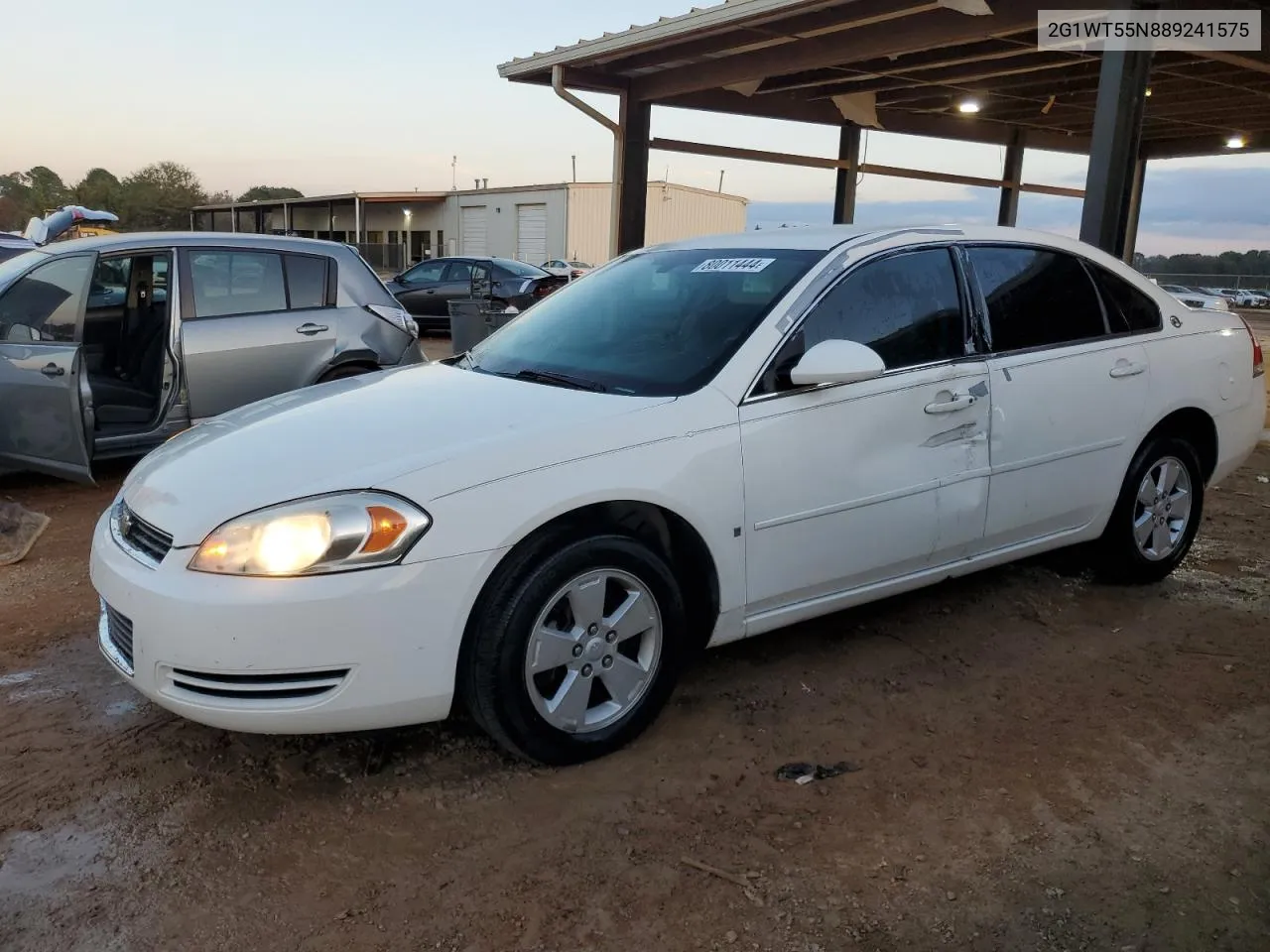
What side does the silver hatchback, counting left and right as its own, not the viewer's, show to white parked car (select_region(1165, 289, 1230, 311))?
back

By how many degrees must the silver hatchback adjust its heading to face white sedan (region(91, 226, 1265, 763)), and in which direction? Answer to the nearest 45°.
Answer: approximately 90° to its left

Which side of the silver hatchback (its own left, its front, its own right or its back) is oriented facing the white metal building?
right

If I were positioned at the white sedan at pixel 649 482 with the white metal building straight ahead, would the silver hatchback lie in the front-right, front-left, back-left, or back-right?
front-left

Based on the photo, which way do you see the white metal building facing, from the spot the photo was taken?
facing the viewer and to the left of the viewer

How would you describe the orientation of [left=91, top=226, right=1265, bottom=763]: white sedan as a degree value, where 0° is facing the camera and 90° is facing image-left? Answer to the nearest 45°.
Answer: approximately 45°

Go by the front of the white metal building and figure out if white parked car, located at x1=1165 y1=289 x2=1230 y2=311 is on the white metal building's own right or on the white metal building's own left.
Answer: on the white metal building's own left

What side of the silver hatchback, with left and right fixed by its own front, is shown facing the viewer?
left

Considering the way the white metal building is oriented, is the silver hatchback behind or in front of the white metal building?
in front

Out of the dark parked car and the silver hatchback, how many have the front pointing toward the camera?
0

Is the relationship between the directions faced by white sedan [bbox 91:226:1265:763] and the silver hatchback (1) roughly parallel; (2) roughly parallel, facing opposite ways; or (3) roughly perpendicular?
roughly parallel
